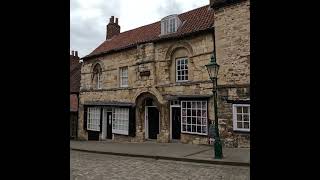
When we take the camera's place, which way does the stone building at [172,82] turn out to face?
facing the viewer and to the left of the viewer

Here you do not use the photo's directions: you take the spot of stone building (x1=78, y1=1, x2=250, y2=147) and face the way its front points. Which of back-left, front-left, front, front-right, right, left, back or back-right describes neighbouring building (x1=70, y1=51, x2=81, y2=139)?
right
